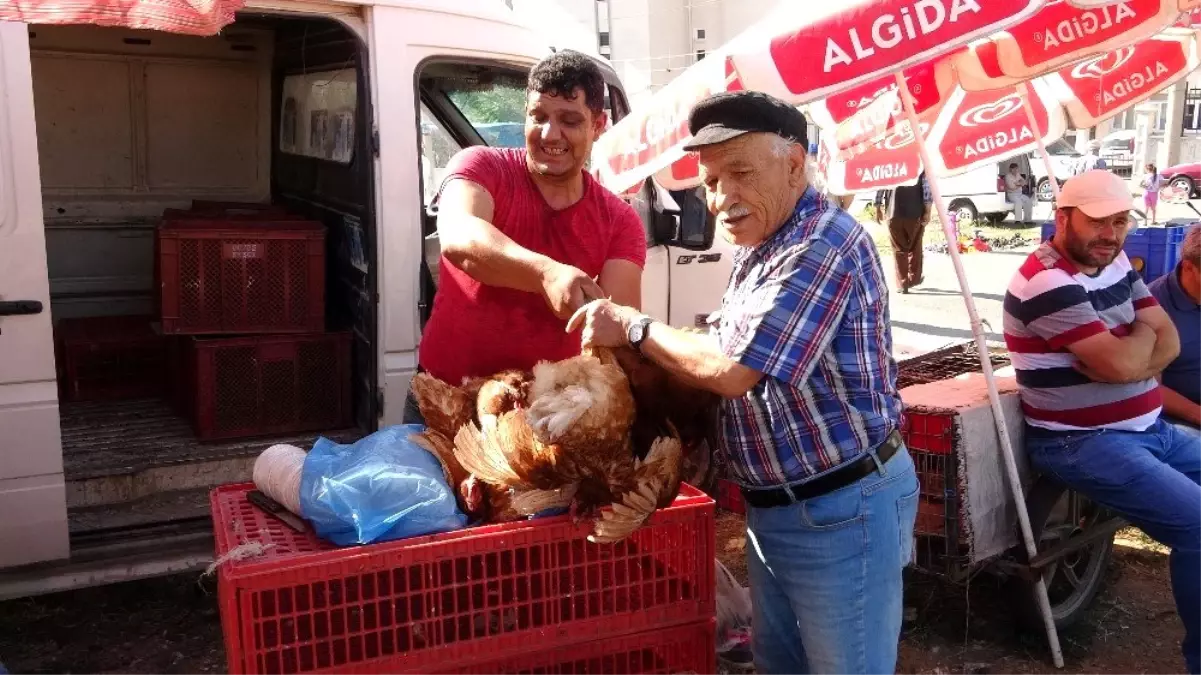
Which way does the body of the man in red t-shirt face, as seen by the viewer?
toward the camera

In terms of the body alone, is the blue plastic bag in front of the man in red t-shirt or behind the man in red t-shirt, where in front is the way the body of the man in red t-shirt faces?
in front

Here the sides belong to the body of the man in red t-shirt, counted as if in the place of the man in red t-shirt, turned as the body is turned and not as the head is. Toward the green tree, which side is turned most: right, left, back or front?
back

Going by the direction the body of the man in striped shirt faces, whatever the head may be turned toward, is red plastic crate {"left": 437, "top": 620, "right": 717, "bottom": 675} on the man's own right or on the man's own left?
on the man's own right

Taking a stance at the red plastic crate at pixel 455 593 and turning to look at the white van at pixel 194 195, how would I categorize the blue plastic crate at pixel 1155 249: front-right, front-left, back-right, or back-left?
front-right

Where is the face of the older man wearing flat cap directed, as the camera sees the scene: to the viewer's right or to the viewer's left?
to the viewer's left

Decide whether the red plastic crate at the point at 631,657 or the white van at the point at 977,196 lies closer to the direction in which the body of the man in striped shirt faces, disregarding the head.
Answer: the red plastic crate
